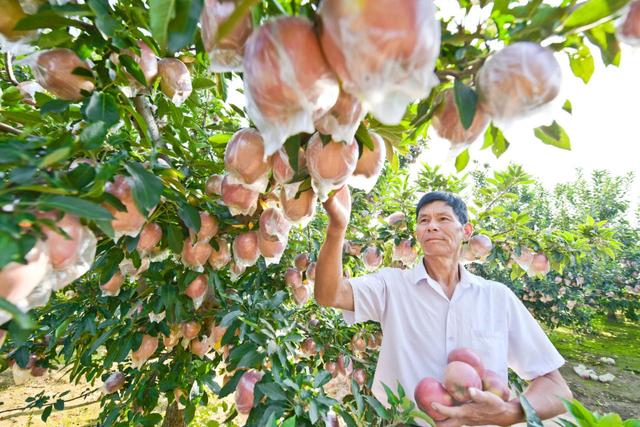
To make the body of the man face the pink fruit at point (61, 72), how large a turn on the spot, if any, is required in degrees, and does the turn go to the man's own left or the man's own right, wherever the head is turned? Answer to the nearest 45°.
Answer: approximately 45° to the man's own right

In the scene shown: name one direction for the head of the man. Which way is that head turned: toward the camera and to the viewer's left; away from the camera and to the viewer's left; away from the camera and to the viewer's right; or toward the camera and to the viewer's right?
toward the camera and to the viewer's left

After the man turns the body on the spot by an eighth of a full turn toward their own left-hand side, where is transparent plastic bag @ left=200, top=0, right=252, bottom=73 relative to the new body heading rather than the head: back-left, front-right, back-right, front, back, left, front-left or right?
front-right

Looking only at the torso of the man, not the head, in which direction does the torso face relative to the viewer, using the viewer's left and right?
facing the viewer

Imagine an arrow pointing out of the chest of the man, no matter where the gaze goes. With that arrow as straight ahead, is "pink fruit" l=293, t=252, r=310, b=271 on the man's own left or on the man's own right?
on the man's own right

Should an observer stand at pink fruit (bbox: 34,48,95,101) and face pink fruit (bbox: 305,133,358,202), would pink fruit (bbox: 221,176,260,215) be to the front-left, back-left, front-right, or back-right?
front-left

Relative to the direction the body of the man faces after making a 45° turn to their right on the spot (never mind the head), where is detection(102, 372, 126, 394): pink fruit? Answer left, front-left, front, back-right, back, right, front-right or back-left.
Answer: front-right

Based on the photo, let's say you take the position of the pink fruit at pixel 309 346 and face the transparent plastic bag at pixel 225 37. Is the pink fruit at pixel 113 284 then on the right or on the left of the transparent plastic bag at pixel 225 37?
right

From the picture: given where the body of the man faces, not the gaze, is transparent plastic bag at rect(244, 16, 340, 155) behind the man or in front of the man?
in front

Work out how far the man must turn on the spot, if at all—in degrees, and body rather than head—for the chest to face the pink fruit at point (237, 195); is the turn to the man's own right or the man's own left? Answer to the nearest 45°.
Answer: approximately 45° to the man's own right

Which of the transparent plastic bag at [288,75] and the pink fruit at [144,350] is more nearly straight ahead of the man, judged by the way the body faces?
the transparent plastic bag

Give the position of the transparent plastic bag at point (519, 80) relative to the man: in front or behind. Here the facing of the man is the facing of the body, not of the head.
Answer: in front

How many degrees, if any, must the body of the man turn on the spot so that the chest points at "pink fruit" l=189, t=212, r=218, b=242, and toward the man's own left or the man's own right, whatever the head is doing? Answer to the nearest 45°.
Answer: approximately 45° to the man's own right
